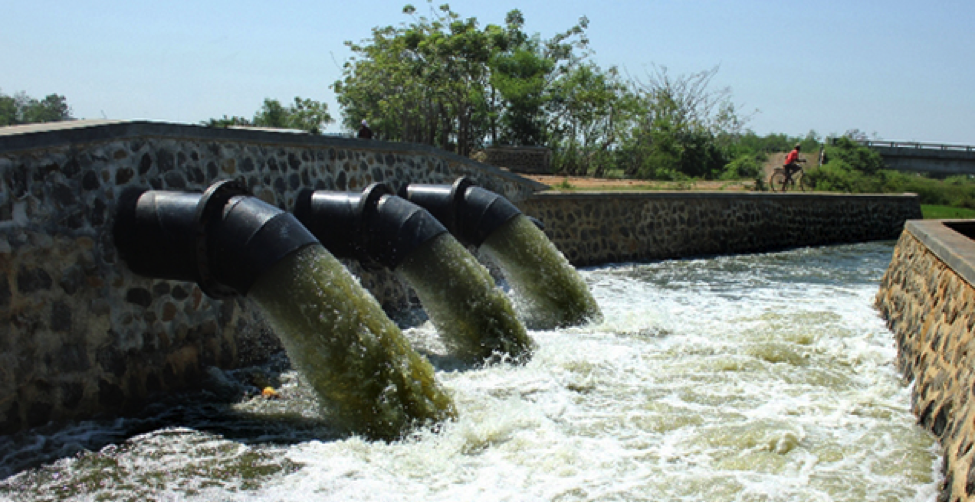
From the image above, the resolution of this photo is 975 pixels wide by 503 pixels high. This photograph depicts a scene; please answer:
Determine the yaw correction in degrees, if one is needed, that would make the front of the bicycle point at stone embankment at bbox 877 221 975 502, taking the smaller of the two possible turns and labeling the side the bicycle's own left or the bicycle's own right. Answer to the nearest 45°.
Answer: approximately 90° to the bicycle's own right

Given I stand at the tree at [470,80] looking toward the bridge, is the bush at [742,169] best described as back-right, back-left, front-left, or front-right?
front-right

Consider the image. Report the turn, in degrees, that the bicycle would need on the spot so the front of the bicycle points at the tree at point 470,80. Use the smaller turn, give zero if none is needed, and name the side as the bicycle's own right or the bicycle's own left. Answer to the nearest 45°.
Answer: approximately 180°

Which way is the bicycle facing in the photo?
to the viewer's right

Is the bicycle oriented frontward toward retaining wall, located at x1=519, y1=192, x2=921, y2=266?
no

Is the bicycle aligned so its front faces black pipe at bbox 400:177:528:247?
no

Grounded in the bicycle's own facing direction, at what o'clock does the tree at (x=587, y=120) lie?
The tree is roughly at 7 o'clock from the bicycle.

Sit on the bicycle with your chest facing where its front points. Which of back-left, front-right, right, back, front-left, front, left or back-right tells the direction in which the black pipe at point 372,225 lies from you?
right

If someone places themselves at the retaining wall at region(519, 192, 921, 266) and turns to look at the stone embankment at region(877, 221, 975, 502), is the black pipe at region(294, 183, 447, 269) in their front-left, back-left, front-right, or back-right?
front-right

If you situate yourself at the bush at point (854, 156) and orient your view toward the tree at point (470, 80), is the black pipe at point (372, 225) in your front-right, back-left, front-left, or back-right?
front-left

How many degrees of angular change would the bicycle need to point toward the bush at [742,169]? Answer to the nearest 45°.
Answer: approximately 135° to its left

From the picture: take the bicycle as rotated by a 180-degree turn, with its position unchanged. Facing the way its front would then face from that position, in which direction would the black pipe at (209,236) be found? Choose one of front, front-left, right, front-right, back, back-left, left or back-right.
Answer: left
